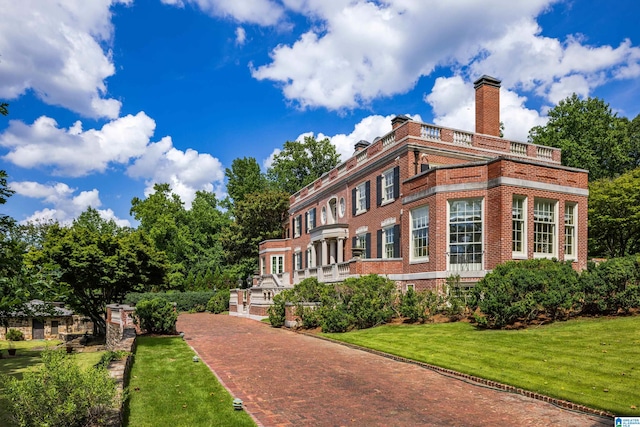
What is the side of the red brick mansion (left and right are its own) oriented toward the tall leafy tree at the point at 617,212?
back

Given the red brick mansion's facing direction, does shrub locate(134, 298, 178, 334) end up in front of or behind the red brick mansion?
in front

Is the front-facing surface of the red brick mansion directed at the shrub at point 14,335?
no

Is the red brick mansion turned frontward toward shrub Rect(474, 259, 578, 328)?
no

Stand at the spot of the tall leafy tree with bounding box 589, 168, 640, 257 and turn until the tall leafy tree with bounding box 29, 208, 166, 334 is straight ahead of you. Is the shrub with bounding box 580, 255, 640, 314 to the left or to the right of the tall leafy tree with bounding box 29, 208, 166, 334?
left

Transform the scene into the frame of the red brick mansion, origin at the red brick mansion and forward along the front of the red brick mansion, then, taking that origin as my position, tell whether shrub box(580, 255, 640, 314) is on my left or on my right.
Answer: on my left

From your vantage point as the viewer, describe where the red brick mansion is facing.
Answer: facing the viewer and to the left of the viewer

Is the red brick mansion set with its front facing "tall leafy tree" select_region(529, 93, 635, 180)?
no
